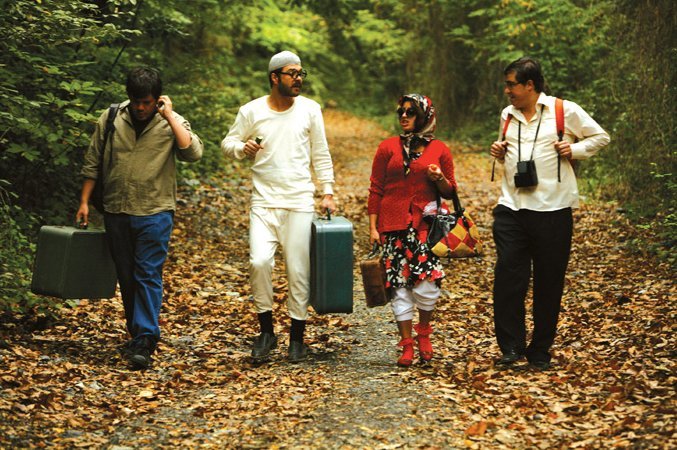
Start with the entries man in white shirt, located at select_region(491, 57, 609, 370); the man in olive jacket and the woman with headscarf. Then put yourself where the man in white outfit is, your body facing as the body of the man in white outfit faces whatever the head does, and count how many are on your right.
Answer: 1

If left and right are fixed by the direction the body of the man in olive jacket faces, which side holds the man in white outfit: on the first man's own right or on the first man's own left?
on the first man's own left

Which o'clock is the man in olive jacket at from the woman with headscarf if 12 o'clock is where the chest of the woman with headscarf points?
The man in olive jacket is roughly at 3 o'clock from the woman with headscarf.

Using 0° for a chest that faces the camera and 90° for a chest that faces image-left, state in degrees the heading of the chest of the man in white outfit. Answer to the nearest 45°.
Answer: approximately 0°

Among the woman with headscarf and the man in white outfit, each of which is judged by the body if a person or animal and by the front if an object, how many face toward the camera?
2

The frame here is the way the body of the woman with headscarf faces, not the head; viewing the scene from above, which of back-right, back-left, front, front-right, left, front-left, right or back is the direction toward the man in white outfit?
right

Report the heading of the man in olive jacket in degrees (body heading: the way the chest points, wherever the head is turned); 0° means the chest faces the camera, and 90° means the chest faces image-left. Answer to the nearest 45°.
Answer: approximately 0°

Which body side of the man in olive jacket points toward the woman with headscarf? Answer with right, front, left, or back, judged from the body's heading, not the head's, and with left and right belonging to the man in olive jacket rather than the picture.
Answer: left

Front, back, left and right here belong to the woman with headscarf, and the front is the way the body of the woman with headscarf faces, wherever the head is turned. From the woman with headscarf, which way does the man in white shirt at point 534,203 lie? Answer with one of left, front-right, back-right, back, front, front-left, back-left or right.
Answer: left

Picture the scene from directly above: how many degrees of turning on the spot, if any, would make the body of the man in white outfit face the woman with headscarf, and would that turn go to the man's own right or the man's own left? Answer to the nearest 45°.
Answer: approximately 90° to the man's own left
